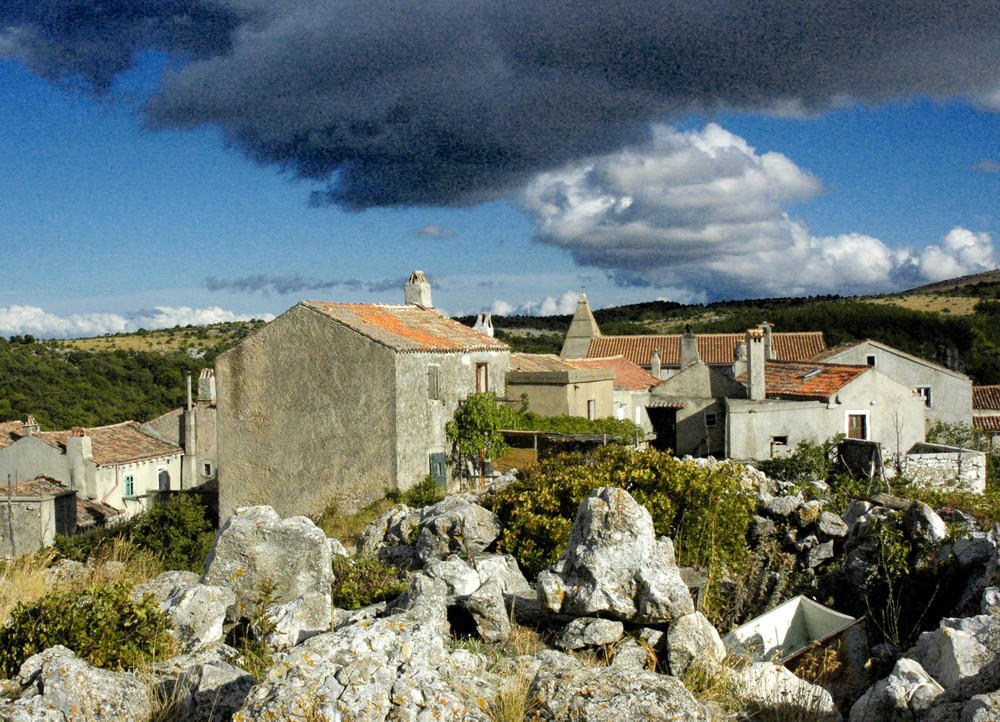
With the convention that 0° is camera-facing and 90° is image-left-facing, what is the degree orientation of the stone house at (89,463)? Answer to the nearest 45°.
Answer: approximately 315°

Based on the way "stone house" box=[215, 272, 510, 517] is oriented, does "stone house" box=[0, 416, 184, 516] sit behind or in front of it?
behind

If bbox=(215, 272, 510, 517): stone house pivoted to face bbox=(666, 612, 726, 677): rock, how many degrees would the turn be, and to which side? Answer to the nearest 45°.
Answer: approximately 45° to its right

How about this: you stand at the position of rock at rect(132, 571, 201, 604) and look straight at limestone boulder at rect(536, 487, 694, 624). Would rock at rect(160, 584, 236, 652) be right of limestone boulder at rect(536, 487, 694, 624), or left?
right

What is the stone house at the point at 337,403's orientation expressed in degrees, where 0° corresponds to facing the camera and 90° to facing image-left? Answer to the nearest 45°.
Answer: approximately 315°

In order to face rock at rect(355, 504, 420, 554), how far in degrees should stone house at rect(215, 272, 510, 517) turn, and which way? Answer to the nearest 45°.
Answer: approximately 45° to its right
